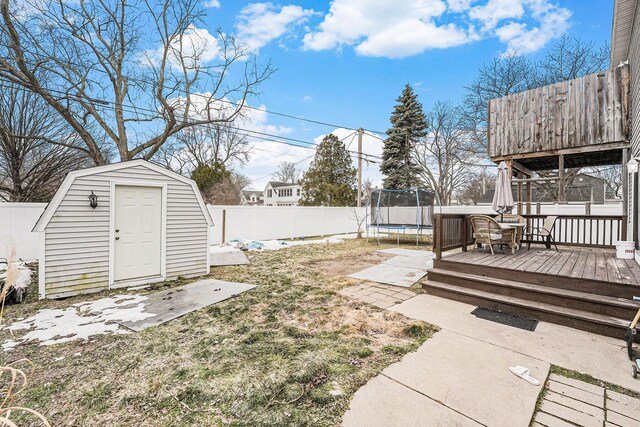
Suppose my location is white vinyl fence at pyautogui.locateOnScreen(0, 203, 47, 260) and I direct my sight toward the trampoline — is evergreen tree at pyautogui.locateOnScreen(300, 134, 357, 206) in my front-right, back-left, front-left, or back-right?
front-left

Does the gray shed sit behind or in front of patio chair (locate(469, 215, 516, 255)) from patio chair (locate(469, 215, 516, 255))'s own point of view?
behind

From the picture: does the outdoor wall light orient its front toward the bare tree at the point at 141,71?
no

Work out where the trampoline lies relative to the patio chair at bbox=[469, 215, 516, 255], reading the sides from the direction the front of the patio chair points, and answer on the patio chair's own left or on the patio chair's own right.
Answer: on the patio chair's own left

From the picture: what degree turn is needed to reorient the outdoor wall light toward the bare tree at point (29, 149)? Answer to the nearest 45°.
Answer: approximately 180°

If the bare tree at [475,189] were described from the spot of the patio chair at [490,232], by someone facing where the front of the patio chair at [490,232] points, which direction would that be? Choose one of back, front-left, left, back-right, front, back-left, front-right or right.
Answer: front-left

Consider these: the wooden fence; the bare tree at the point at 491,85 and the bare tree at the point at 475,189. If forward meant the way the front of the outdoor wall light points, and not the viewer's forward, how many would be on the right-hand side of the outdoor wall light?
0

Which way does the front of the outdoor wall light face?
toward the camera

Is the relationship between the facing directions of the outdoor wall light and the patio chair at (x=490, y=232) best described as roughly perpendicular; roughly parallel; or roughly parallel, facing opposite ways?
roughly perpendicular

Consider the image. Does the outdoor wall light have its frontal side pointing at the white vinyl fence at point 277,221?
no

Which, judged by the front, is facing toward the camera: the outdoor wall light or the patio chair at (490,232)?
the outdoor wall light

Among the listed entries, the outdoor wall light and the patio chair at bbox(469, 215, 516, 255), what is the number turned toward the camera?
1

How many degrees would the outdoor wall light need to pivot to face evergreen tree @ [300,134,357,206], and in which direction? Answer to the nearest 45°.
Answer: approximately 135° to its left

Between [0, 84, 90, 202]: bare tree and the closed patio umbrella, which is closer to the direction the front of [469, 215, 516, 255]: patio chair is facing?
the closed patio umbrella

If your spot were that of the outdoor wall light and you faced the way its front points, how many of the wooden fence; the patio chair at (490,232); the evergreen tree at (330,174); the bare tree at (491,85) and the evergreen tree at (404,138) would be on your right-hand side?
0

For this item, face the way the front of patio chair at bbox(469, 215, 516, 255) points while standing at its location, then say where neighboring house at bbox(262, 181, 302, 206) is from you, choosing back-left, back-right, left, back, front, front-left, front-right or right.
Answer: left

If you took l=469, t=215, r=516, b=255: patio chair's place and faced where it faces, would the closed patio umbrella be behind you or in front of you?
in front

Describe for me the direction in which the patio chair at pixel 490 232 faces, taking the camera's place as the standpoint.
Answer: facing away from the viewer and to the right of the viewer
